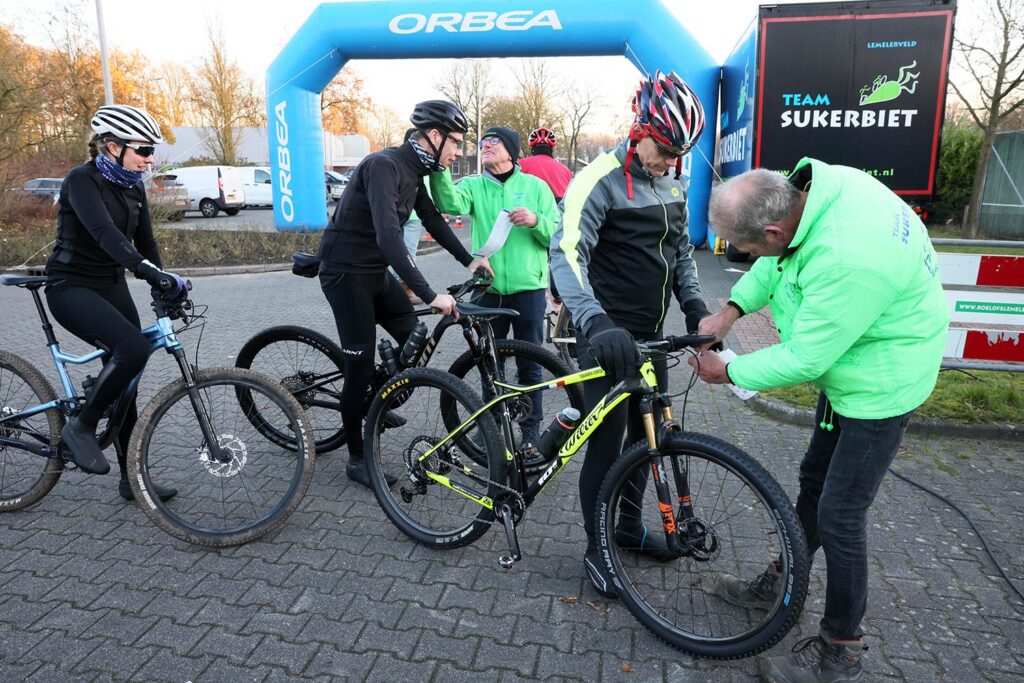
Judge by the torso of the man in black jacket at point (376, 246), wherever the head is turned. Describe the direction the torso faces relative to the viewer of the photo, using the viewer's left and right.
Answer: facing to the right of the viewer

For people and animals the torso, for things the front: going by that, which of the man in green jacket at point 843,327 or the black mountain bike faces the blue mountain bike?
the man in green jacket

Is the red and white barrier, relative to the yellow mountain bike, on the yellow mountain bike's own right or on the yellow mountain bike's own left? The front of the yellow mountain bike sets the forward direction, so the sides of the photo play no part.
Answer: on the yellow mountain bike's own left

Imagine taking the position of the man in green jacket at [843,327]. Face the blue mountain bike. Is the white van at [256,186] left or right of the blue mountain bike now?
right

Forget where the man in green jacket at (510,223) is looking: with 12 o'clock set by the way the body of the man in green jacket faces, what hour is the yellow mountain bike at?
The yellow mountain bike is roughly at 10 o'clock from the man in green jacket.

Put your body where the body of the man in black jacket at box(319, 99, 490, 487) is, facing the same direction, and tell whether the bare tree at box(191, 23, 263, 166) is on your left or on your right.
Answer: on your left

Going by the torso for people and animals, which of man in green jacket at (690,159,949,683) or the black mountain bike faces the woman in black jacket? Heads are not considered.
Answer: the man in green jacket

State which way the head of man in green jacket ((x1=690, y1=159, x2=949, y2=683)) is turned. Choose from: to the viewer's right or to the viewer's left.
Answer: to the viewer's left

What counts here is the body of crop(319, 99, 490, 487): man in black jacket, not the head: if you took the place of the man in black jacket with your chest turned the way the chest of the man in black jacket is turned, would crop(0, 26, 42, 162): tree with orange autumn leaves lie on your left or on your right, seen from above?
on your left

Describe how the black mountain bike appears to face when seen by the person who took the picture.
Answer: facing to the right of the viewer

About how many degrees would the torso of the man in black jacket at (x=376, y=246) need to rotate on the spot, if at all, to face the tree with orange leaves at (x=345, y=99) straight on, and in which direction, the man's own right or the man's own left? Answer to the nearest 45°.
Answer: approximately 90° to the man's own left
